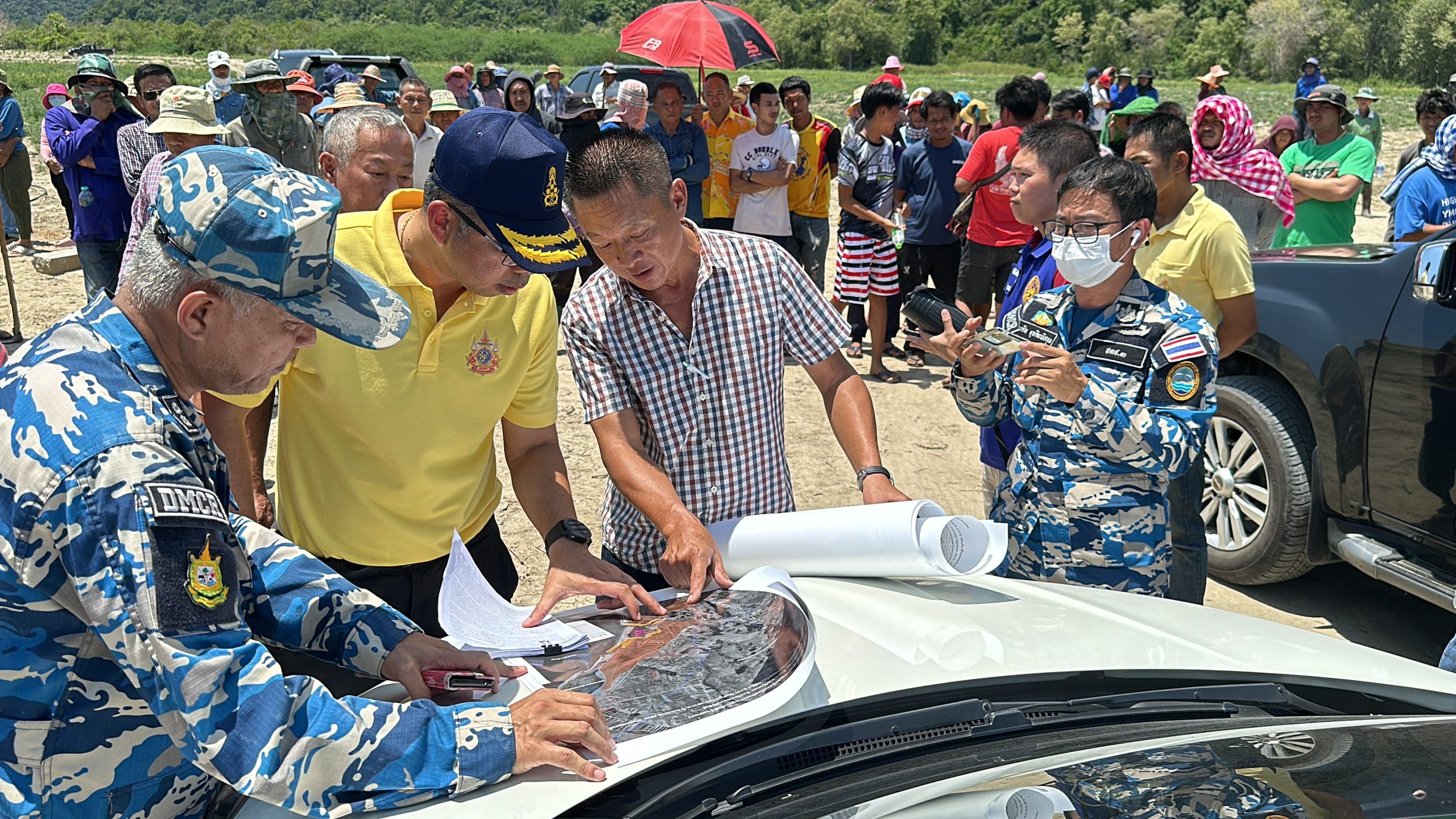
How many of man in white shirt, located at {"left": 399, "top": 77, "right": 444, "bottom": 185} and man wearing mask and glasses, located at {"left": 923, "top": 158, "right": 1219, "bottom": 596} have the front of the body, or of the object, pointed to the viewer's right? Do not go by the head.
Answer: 0

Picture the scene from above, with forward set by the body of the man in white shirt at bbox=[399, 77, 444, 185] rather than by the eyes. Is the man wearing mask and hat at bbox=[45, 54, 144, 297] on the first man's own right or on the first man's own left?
on the first man's own right

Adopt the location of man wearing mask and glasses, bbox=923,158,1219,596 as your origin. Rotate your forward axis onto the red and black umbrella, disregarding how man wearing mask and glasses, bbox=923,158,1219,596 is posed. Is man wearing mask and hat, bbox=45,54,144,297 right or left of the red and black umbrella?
left

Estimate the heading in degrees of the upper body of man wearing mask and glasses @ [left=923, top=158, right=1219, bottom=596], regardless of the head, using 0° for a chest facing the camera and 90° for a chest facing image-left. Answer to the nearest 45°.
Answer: approximately 45°

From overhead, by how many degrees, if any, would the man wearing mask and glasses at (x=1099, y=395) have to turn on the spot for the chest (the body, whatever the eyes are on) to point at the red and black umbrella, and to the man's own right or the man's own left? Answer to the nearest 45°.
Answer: approximately 90° to the man's own right

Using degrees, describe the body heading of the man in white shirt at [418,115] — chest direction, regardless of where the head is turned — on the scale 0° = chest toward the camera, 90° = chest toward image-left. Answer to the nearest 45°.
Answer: approximately 0°

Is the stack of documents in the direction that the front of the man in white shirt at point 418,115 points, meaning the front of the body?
yes
